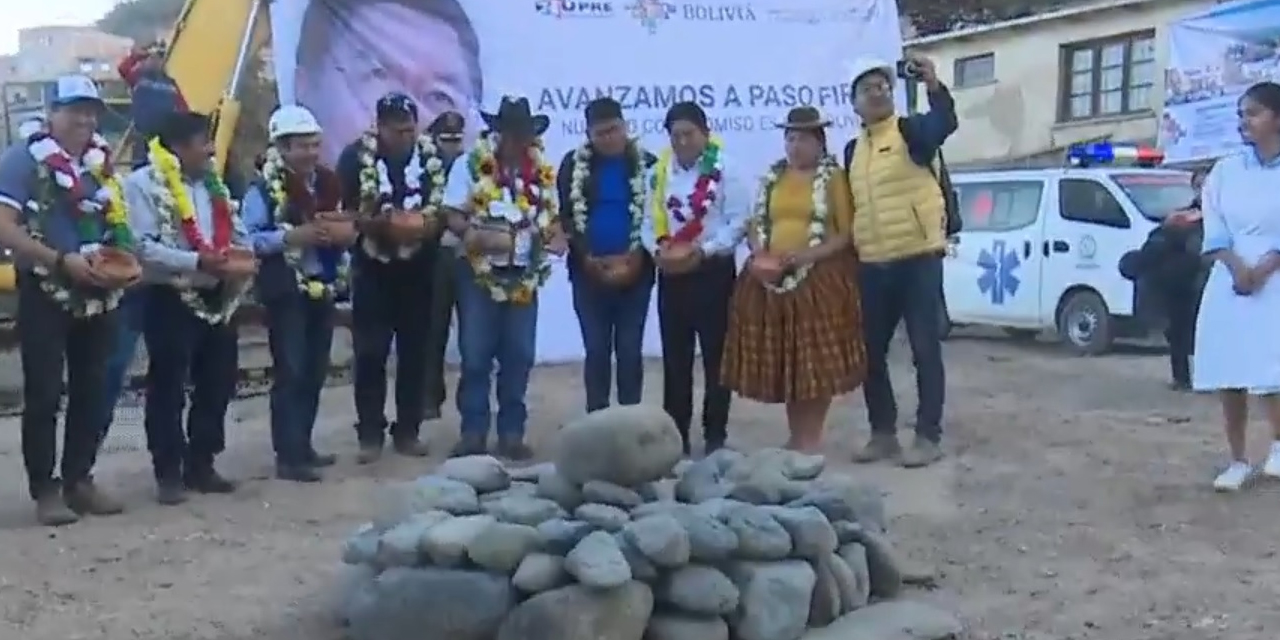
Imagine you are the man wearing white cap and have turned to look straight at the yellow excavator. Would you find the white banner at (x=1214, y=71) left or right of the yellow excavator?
right

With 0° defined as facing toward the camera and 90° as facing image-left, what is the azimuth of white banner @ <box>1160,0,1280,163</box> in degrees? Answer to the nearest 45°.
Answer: approximately 0°

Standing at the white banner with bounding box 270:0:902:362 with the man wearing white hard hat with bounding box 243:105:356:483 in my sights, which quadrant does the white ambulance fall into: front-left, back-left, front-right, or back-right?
back-left

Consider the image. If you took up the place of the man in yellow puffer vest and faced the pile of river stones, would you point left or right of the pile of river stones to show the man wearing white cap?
right

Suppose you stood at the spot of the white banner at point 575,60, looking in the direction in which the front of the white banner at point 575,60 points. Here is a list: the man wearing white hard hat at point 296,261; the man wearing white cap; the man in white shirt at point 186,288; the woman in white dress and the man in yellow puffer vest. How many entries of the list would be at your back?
0

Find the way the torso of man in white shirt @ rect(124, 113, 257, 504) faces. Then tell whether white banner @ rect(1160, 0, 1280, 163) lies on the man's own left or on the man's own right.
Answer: on the man's own left

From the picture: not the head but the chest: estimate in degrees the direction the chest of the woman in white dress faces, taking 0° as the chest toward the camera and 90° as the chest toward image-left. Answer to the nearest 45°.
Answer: approximately 45°

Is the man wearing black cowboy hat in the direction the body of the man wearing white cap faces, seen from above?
no

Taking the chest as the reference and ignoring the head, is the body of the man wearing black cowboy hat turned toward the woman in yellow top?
no

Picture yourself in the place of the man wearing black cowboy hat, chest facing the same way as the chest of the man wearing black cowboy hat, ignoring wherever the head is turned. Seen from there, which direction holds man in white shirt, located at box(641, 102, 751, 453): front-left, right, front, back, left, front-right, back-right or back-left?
left

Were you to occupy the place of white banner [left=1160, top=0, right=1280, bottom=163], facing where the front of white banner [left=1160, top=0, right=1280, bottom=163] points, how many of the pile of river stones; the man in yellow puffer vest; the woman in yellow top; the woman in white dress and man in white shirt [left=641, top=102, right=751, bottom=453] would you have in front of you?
5

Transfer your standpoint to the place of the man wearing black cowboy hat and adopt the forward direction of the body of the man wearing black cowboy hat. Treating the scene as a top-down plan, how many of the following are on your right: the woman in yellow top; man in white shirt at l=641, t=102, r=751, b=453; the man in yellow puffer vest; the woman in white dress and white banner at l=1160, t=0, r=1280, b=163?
0

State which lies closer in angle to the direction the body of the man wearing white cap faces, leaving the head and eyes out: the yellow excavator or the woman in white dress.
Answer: the woman in white dress

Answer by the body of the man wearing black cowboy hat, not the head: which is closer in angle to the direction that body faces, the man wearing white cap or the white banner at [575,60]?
the man wearing white cap

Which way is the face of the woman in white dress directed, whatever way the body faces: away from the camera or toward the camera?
toward the camera

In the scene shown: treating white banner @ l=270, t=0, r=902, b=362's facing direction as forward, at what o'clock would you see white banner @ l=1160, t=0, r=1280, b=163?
white banner @ l=1160, t=0, r=1280, b=163 is roughly at 8 o'clock from white banner @ l=270, t=0, r=902, b=362.

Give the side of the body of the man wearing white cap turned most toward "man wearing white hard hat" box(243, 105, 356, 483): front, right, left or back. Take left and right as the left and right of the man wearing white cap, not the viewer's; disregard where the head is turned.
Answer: left

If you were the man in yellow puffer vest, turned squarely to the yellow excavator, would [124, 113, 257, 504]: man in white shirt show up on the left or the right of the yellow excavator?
left

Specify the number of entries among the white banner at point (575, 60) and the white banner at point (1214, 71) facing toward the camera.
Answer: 2

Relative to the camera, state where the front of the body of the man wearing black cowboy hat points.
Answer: toward the camera

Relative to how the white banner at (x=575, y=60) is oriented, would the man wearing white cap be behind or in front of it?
in front
